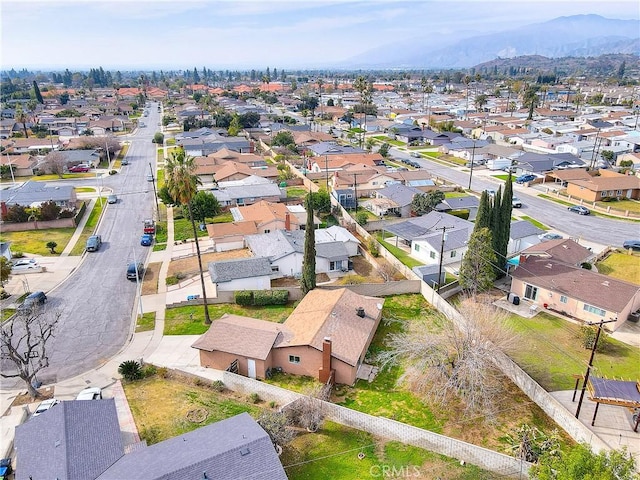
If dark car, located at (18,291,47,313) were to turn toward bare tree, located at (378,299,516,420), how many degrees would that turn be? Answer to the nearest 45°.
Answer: approximately 90° to its left

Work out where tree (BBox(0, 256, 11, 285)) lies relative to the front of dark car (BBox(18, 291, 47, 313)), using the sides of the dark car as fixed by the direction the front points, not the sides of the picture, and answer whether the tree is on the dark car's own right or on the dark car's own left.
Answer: on the dark car's own right

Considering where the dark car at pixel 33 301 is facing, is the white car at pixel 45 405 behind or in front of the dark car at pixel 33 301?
in front

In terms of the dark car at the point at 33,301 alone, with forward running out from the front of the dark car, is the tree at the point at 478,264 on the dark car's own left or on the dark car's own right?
on the dark car's own left

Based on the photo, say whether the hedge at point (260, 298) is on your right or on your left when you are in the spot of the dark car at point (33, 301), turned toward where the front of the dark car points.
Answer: on your left

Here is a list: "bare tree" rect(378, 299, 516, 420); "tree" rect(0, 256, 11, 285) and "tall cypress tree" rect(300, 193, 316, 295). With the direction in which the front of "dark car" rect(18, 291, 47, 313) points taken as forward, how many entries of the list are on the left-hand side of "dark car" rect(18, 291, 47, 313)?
2

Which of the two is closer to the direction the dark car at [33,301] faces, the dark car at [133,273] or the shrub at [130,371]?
the shrub

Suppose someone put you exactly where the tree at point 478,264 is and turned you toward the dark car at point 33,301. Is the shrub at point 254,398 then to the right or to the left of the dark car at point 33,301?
left

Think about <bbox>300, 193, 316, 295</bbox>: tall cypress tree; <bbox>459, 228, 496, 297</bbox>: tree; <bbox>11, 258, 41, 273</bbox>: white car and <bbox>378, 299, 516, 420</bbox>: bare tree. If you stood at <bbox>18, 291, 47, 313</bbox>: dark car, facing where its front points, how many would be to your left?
3

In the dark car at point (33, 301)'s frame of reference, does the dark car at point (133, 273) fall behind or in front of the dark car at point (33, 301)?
behind
